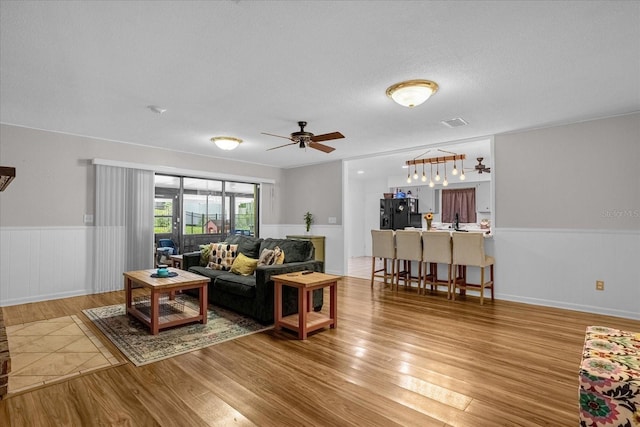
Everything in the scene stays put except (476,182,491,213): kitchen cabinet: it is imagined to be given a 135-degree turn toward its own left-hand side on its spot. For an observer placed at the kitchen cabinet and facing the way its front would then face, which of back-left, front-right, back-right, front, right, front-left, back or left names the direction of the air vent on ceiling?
back-right

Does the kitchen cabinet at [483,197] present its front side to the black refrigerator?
no

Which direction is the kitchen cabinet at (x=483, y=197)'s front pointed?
toward the camera

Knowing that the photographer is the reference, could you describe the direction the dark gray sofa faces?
facing the viewer and to the left of the viewer

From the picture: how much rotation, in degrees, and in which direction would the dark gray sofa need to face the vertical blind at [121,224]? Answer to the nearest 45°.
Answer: approximately 90° to its right

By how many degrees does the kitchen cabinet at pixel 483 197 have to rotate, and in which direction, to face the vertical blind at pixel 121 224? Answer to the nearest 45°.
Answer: approximately 45° to its right

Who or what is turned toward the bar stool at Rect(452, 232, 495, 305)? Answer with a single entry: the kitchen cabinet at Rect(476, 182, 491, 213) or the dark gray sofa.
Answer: the kitchen cabinet

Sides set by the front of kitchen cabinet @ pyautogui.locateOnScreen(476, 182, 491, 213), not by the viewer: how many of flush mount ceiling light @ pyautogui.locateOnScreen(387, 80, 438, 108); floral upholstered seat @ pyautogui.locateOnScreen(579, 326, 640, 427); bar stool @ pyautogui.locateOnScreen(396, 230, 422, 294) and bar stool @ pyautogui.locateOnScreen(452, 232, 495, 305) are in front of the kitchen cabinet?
4

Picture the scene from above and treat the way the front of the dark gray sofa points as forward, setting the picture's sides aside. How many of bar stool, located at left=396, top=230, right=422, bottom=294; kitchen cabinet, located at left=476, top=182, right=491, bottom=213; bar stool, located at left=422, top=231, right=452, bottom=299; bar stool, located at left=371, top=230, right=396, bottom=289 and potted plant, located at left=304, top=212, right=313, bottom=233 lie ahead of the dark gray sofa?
0

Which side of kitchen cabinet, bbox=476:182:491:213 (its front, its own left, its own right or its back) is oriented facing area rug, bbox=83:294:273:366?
front

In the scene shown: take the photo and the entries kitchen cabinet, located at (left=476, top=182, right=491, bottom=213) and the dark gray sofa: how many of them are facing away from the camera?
0

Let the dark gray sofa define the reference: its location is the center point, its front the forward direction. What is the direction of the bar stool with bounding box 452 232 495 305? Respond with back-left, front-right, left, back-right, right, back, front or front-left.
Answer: back-left

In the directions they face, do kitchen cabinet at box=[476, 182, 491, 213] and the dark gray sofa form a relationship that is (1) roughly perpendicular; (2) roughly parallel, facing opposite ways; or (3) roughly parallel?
roughly parallel

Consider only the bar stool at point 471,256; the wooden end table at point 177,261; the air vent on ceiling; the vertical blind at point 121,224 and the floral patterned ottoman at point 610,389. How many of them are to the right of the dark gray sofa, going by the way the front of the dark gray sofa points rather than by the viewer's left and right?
2

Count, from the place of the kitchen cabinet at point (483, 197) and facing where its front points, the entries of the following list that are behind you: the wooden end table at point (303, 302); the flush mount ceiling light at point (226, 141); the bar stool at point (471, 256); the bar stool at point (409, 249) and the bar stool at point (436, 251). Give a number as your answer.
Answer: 0

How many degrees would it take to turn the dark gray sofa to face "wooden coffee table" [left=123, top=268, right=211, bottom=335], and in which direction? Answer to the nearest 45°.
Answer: approximately 45° to its right

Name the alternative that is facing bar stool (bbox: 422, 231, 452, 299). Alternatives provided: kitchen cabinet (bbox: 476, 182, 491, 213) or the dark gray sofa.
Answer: the kitchen cabinet

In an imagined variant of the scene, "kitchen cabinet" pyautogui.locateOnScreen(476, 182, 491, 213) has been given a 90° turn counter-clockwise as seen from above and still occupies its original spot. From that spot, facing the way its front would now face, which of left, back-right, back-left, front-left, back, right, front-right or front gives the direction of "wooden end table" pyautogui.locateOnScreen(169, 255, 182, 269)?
back-right

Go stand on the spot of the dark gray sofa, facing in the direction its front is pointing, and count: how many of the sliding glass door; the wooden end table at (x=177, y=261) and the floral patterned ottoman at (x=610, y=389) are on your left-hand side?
1
